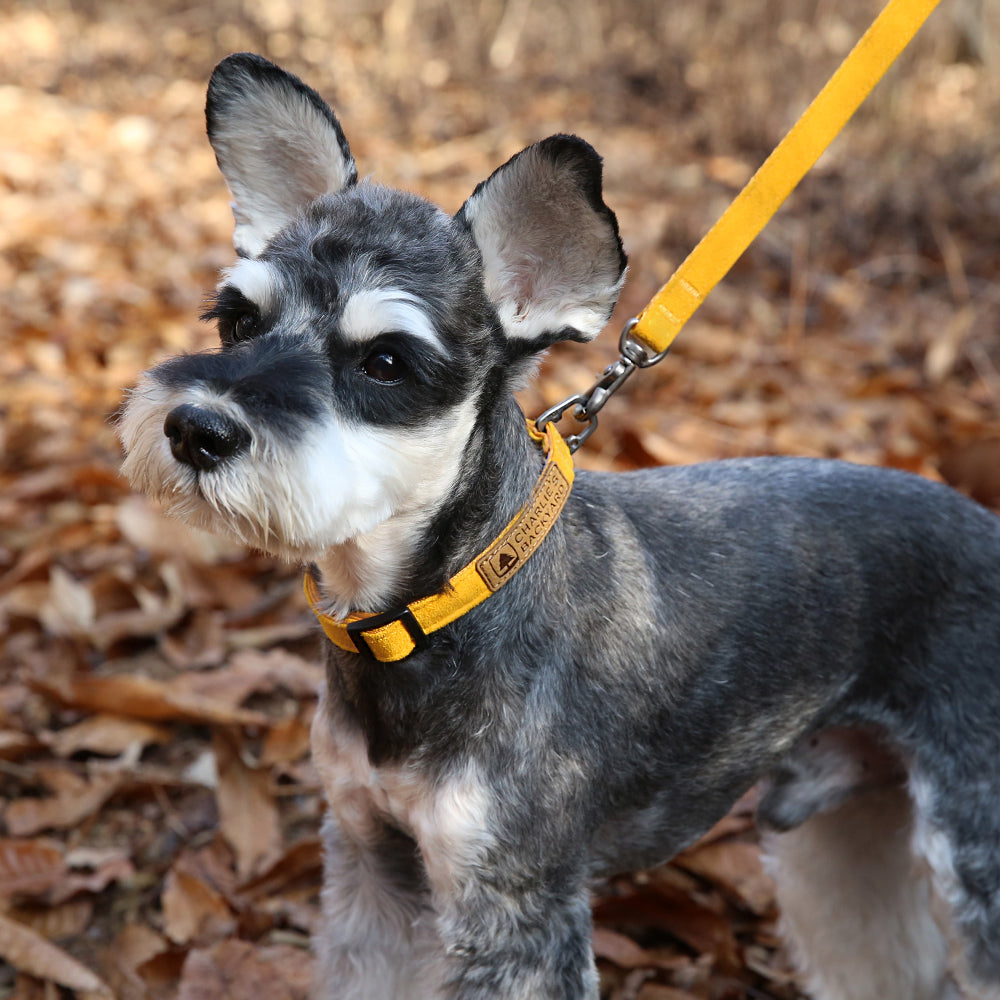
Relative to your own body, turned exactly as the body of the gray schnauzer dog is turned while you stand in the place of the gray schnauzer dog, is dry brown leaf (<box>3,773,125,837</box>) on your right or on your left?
on your right

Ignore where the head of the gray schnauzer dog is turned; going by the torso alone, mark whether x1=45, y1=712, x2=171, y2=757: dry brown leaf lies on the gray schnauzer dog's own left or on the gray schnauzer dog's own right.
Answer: on the gray schnauzer dog's own right

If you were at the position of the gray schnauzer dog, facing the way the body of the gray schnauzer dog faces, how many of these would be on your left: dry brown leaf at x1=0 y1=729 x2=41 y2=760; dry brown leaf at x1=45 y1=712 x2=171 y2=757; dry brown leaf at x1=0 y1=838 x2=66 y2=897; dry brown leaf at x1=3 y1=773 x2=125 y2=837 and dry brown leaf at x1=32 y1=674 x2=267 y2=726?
0

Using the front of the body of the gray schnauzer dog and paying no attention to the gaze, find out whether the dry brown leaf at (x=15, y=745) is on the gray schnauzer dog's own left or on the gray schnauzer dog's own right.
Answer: on the gray schnauzer dog's own right

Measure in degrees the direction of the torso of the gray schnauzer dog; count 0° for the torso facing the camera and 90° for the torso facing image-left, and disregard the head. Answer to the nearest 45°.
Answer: approximately 45°

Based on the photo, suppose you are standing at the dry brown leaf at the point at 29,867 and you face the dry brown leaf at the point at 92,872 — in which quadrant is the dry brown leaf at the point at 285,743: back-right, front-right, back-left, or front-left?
front-left

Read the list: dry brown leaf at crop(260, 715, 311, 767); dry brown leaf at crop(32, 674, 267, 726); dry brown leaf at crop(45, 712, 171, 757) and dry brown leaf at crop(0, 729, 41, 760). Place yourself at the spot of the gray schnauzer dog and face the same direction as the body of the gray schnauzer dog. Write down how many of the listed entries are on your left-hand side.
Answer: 0

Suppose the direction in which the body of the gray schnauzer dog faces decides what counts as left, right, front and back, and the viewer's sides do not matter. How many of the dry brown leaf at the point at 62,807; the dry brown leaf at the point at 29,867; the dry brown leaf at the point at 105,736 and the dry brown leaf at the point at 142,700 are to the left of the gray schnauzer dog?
0

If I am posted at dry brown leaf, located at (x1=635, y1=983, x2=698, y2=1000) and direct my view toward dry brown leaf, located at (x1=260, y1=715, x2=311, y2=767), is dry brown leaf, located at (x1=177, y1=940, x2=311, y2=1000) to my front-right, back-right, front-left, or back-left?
front-left
